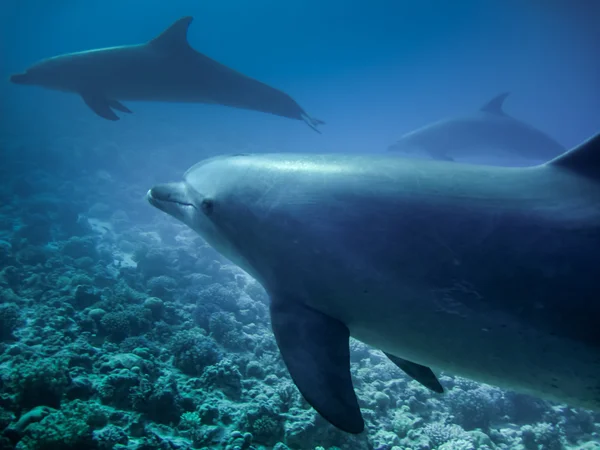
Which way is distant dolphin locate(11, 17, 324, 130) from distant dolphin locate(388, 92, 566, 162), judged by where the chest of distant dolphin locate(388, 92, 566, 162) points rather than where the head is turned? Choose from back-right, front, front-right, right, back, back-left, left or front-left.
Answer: front-left

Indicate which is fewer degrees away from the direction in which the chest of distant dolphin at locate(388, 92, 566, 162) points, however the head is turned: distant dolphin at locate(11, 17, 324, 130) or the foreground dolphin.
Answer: the distant dolphin

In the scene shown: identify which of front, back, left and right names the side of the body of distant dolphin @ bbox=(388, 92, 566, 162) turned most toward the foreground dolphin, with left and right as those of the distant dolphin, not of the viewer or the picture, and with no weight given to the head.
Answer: left

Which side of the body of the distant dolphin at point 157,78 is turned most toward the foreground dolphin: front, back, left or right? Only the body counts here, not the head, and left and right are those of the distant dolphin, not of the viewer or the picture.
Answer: left

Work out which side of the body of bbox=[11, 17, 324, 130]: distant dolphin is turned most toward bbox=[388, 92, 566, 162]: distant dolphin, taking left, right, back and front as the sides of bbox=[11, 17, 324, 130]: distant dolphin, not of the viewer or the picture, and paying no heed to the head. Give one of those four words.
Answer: back

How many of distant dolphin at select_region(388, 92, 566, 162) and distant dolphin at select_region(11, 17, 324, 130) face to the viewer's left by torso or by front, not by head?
2

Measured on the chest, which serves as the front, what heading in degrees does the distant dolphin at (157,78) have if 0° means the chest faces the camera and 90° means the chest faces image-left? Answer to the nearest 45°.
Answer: approximately 90°

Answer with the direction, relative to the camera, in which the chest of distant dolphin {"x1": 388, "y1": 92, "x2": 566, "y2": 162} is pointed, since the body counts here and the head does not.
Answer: to the viewer's left
